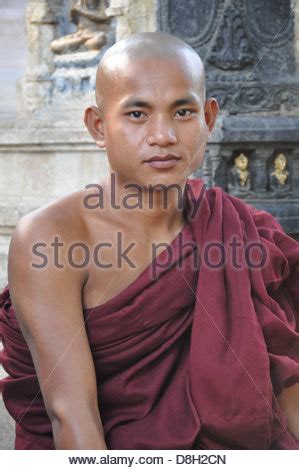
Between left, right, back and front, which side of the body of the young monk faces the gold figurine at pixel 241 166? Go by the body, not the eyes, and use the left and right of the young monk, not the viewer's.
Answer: back

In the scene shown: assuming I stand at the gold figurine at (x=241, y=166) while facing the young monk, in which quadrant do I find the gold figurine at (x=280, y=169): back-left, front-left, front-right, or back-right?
back-left

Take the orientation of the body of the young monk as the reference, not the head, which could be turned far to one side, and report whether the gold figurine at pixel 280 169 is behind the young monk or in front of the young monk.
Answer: behind

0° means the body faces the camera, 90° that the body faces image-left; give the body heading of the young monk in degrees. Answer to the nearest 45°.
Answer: approximately 0°
